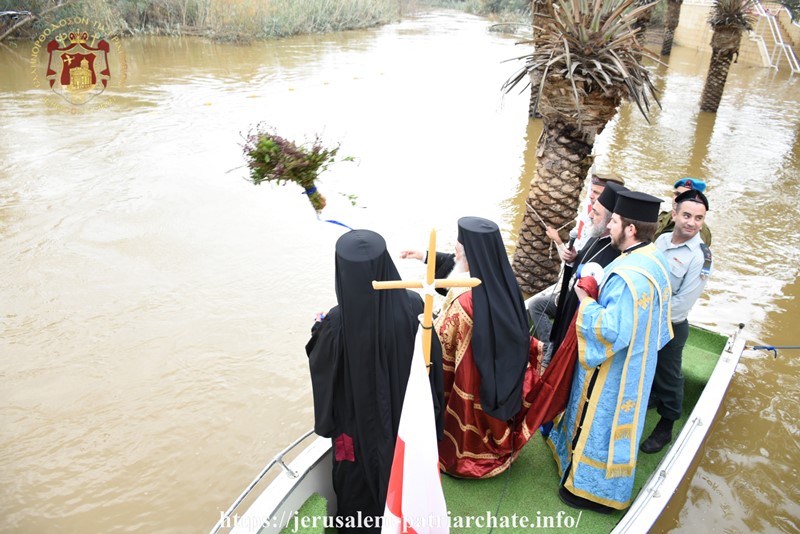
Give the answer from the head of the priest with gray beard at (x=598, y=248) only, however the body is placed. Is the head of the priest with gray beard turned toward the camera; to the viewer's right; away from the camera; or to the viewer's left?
to the viewer's left

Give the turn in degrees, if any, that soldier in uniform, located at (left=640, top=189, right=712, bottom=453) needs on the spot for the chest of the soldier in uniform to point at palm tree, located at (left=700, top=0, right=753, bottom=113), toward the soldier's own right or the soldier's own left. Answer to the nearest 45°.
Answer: approximately 135° to the soldier's own right

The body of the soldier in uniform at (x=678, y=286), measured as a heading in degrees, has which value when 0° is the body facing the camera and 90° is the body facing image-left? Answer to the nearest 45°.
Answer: approximately 45°

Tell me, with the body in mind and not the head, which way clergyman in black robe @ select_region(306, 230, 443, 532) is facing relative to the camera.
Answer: away from the camera

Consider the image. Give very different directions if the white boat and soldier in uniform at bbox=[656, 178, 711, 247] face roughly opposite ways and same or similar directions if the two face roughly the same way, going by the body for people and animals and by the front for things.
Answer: very different directions

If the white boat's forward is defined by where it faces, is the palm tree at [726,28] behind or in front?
in front

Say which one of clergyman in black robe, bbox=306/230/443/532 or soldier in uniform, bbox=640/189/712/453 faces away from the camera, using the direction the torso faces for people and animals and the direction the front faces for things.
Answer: the clergyman in black robe

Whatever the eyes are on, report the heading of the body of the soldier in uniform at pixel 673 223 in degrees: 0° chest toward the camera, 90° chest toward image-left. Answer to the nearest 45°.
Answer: approximately 45°

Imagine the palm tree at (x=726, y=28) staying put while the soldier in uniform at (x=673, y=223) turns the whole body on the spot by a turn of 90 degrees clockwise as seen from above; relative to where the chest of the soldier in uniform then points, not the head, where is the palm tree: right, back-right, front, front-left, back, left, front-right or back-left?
front-right

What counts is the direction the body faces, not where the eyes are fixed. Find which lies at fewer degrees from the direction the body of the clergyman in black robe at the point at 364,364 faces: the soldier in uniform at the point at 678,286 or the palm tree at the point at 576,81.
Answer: the palm tree

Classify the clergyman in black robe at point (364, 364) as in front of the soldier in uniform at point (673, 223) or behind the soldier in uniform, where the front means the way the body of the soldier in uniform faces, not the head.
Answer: in front
